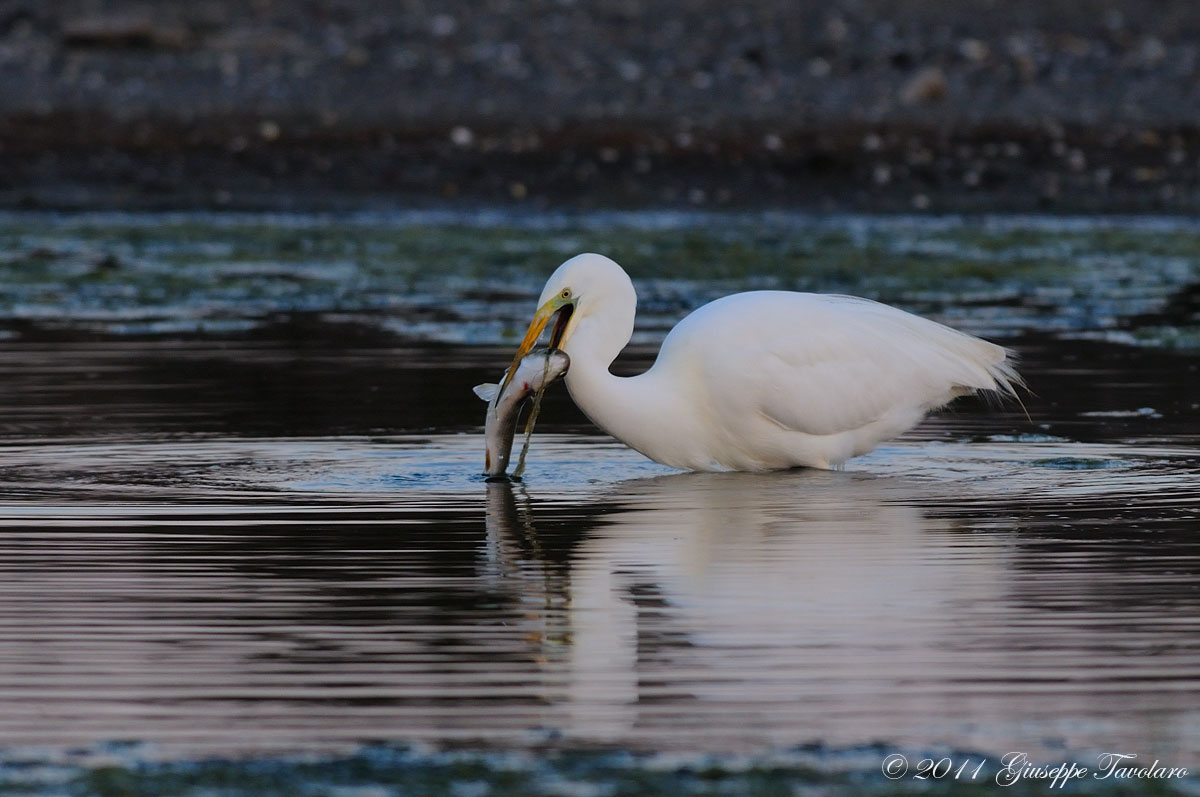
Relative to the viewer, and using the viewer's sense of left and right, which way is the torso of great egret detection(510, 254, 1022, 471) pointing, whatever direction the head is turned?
facing to the left of the viewer
